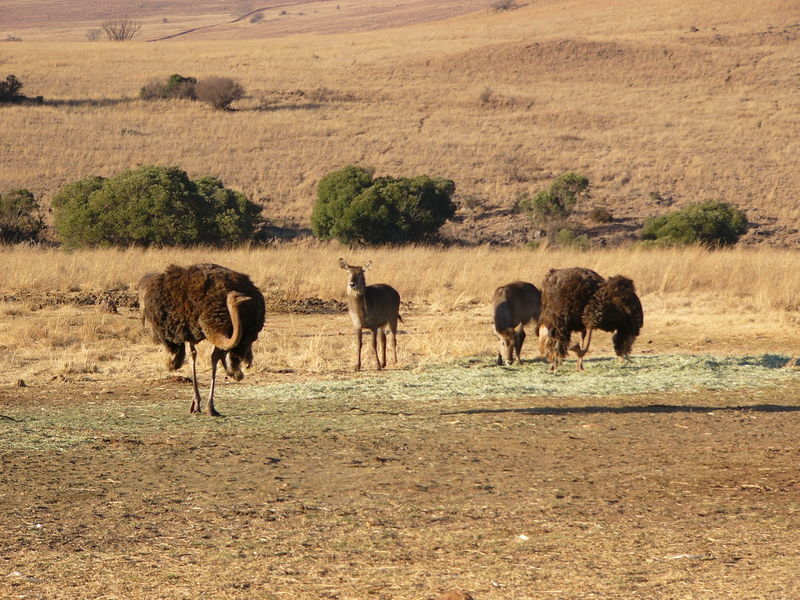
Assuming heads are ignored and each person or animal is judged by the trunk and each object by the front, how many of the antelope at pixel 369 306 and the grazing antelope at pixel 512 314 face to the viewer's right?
0

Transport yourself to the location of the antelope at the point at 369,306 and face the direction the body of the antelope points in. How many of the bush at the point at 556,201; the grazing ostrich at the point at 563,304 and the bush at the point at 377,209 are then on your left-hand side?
1

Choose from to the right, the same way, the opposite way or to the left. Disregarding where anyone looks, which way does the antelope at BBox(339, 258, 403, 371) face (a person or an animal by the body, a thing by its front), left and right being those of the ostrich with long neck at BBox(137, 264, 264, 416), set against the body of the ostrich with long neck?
to the right

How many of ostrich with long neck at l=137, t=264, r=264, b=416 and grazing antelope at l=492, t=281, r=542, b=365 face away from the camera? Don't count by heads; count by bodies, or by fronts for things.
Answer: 0

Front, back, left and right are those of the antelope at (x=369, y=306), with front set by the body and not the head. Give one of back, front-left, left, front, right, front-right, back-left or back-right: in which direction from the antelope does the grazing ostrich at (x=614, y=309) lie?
left

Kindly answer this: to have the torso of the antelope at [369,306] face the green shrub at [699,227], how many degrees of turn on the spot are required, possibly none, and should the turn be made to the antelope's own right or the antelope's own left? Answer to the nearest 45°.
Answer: approximately 180°

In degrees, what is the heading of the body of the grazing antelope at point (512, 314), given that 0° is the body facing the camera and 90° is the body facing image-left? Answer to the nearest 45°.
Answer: approximately 45°

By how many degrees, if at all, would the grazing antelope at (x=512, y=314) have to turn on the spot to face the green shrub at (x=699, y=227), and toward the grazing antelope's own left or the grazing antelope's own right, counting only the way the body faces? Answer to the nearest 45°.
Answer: approximately 135° to the grazing antelope's own right

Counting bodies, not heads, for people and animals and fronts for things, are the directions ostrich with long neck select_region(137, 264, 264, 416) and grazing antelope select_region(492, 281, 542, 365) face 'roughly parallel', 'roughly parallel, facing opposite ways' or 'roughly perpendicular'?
roughly perpendicular

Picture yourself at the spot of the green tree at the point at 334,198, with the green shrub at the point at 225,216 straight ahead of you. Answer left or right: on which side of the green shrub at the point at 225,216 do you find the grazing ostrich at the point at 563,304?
left

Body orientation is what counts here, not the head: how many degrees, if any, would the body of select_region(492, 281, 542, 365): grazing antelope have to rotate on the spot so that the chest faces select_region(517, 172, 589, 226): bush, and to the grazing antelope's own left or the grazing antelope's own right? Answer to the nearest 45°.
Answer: approximately 135° to the grazing antelope's own right

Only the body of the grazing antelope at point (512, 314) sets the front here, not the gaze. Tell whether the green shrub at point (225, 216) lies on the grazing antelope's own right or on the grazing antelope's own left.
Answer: on the grazing antelope's own right

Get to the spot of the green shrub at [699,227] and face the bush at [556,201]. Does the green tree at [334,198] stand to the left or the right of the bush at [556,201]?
left

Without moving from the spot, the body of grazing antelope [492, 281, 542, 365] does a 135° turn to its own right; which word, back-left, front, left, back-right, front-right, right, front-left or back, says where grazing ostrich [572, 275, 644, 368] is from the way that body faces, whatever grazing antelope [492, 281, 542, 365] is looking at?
back-right

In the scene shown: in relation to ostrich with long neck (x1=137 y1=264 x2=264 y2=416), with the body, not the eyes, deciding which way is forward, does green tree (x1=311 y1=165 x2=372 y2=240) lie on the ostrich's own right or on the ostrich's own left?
on the ostrich's own left
